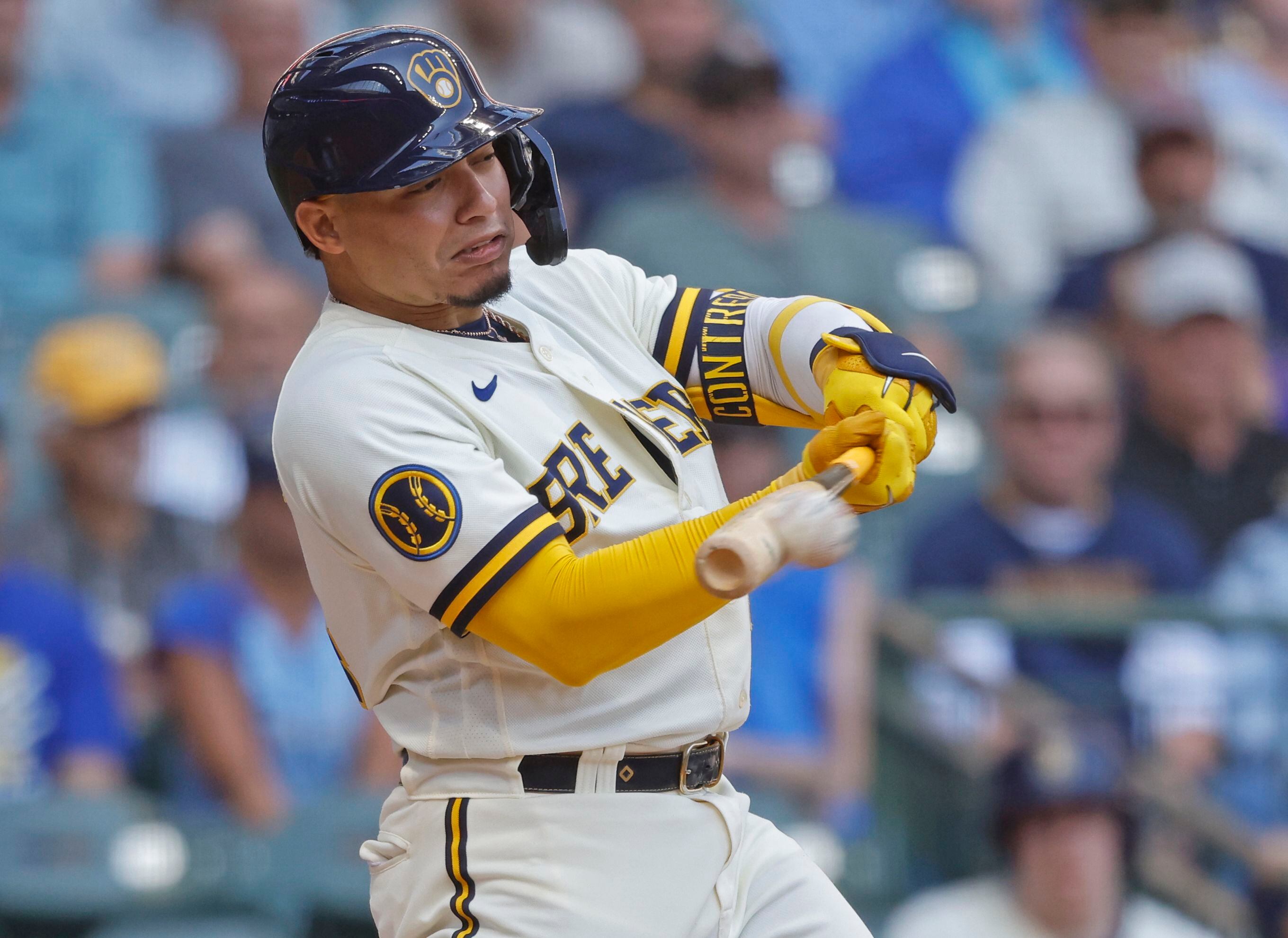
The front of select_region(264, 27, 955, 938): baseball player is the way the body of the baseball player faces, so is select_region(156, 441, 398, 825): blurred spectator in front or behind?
behind

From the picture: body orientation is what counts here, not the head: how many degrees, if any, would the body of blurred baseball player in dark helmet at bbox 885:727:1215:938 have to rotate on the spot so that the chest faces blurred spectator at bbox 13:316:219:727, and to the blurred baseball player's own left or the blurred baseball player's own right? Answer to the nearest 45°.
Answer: approximately 90° to the blurred baseball player's own right
